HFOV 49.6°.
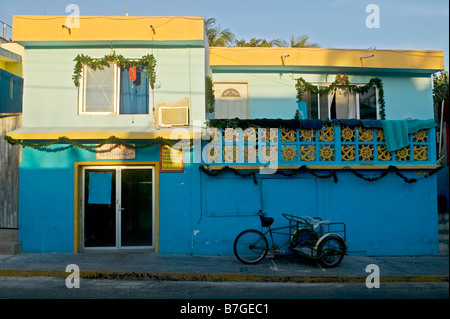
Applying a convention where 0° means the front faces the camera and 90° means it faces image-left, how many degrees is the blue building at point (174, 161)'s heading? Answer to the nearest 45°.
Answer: approximately 0°
